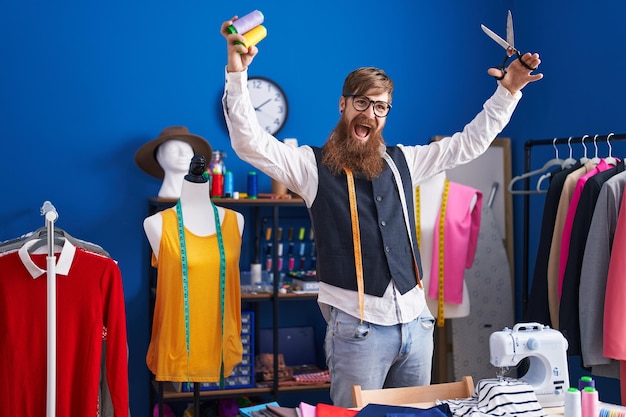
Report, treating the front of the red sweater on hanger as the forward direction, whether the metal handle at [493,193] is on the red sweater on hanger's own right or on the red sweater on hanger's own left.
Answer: on the red sweater on hanger's own left

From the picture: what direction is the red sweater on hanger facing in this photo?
toward the camera

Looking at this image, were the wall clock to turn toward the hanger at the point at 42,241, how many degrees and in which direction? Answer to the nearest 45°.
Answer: approximately 45° to its right

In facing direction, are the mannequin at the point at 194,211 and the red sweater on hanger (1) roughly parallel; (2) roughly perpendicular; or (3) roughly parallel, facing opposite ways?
roughly parallel

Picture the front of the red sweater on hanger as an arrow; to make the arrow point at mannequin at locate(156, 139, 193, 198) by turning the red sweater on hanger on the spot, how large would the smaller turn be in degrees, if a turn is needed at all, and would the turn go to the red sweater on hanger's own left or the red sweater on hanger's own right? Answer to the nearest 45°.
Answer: approximately 135° to the red sweater on hanger's own left

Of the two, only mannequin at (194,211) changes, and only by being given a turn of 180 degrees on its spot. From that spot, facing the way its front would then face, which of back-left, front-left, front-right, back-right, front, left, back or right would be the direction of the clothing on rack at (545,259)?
right

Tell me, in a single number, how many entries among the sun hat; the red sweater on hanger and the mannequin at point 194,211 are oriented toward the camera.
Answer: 3

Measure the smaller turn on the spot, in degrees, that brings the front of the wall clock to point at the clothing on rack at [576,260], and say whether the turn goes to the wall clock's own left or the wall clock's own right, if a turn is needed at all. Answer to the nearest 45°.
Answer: approximately 45° to the wall clock's own left

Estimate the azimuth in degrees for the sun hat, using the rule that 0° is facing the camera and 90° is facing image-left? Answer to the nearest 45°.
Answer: approximately 0°

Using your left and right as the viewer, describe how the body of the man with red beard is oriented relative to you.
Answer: facing the viewer and to the right of the viewer

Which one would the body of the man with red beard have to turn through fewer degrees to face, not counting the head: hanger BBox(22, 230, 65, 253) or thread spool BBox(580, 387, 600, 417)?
the thread spool

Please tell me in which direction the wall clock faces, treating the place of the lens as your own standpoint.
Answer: facing the viewer

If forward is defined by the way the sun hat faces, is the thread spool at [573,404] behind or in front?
in front

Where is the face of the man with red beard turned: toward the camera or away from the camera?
toward the camera

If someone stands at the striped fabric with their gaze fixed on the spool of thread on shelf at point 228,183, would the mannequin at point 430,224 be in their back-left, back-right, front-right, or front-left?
front-right

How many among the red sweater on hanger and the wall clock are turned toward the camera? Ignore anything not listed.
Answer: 2

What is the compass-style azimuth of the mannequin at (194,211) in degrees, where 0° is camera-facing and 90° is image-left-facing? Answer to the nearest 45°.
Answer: approximately 0°

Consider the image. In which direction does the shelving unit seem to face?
toward the camera

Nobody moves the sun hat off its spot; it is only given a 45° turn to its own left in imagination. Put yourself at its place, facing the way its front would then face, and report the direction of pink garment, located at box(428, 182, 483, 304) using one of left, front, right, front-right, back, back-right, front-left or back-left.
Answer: front-left
